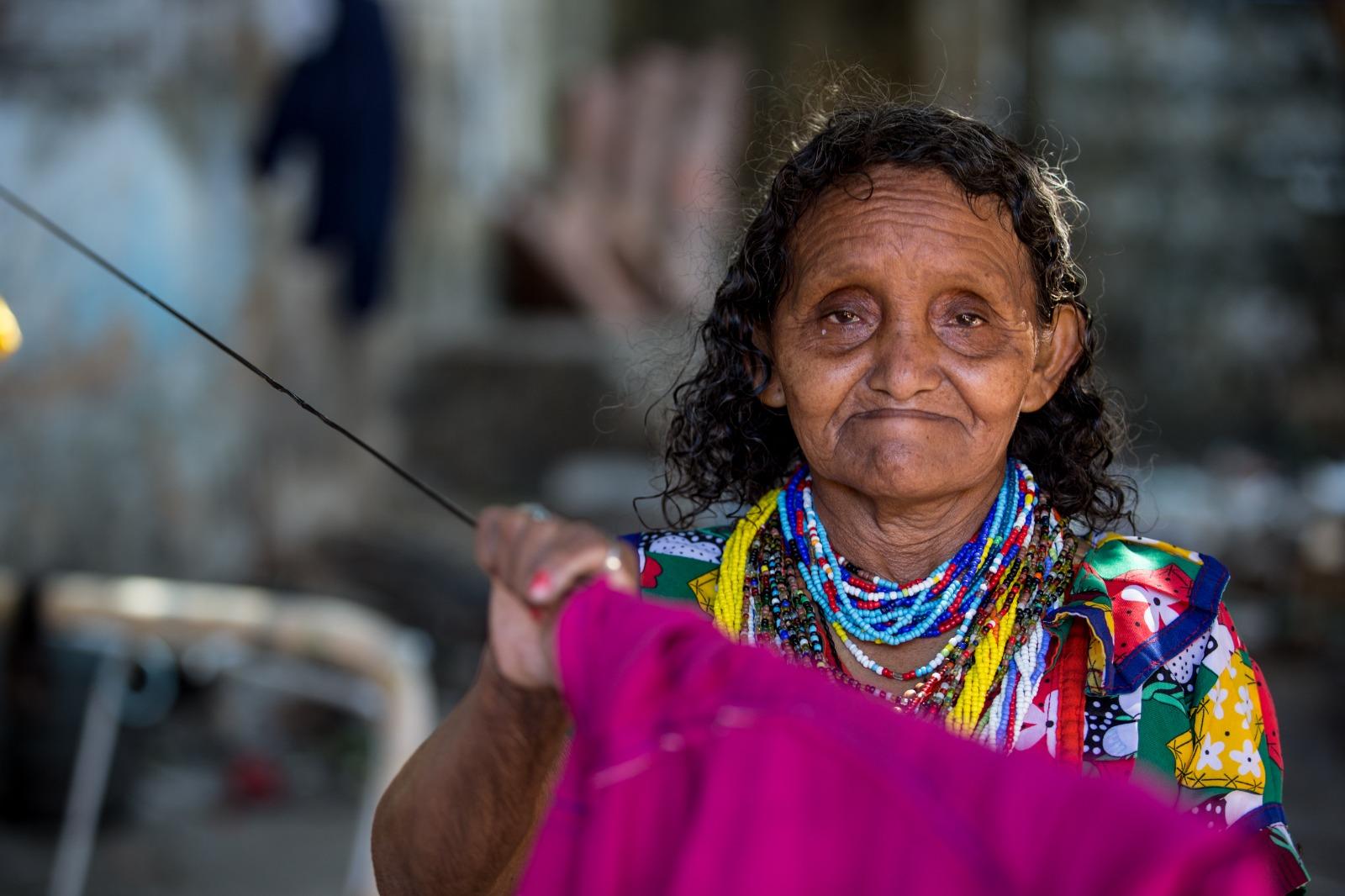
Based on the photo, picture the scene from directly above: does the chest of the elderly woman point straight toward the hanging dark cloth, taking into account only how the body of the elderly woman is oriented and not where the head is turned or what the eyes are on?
no

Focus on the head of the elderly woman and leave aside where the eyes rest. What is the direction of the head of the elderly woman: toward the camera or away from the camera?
toward the camera

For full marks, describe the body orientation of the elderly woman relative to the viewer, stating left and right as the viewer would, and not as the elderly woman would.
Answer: facing the viewer
